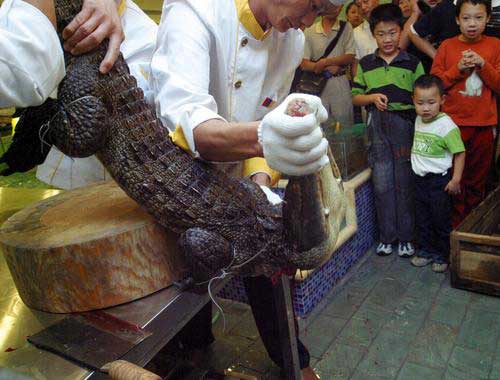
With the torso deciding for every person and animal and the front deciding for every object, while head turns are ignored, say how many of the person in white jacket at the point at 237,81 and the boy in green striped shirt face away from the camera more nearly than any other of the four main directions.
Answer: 0

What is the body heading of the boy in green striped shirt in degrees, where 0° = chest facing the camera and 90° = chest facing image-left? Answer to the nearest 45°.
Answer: approximately 0°

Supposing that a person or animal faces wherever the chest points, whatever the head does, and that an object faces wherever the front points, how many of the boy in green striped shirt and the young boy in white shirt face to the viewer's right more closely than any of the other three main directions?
0

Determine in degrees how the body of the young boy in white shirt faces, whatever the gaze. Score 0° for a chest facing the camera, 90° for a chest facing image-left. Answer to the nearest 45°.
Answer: approximately 45°

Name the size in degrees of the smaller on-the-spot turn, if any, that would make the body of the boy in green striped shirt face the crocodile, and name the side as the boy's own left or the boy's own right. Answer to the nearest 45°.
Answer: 0° — they already face it

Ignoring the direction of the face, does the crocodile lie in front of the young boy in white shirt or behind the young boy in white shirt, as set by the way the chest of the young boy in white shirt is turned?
in front
